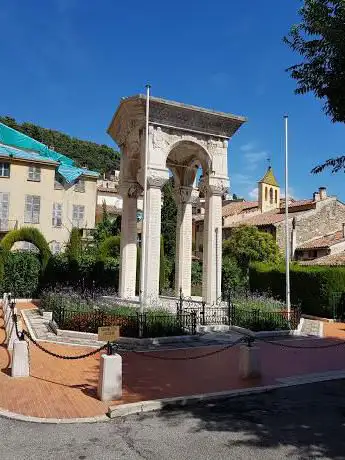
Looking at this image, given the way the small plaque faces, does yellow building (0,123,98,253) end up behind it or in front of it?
behind

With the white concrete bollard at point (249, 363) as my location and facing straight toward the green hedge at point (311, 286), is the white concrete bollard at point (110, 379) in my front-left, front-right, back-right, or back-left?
back-left

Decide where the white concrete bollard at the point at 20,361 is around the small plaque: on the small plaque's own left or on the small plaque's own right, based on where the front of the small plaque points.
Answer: on the small plaque's own right

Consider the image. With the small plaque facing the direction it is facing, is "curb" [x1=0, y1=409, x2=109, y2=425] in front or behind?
in front

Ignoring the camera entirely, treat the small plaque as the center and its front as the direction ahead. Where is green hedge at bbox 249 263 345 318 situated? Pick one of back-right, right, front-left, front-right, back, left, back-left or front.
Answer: back-left

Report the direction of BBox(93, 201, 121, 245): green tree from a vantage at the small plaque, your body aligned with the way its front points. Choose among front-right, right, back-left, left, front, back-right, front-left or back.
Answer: back

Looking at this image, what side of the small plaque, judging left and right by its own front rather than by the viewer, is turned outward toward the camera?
front

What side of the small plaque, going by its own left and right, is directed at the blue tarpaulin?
back

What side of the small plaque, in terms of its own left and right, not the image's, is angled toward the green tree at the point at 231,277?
back

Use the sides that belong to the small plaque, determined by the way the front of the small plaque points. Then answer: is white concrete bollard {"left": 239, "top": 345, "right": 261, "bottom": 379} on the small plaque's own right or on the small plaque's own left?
on the small plaque's own left

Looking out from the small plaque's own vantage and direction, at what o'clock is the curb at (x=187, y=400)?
The curb is roughly at 10 o'clock from the small plaque.
